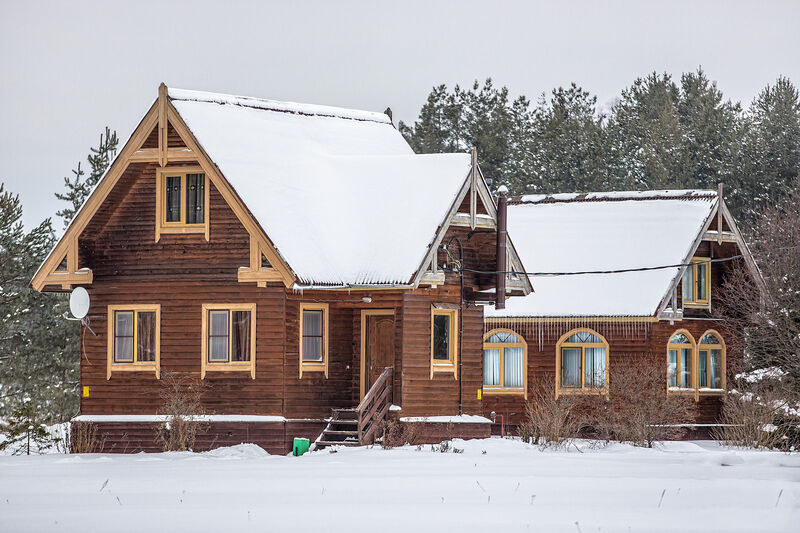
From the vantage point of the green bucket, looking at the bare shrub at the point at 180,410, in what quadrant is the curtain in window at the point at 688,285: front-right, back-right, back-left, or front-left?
back-right

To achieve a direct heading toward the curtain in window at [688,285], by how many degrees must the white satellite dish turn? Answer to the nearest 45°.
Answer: approximately 135° to its left

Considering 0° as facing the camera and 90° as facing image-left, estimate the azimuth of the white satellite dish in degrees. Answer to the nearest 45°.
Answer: approximately 45°

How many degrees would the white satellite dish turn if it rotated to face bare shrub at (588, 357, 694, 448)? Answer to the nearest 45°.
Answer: approximately 135° to its left

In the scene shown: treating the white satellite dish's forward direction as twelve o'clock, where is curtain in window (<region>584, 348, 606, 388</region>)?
The curtain in window is roughly at 7 o'clock from the white satellite dish.

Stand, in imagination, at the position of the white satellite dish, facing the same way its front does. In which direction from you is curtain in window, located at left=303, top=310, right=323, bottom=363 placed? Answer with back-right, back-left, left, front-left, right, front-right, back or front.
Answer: back-left

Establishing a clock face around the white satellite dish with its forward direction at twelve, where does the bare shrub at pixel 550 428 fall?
The bare shrub is roughly at 8 o'clock from the white satellite dish.

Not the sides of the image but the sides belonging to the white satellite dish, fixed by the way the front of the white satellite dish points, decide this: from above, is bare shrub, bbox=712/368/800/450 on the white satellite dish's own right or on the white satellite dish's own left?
on the white satellite dish's own left

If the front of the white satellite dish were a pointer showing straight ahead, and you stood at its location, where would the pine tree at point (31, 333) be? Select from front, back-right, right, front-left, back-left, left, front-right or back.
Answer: back-right
